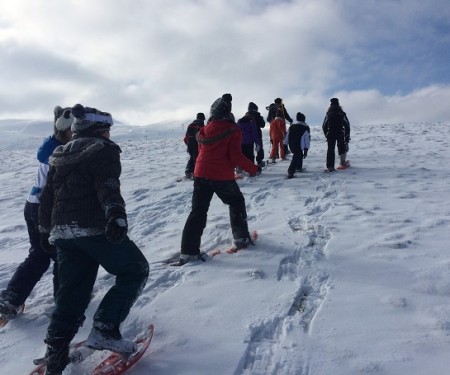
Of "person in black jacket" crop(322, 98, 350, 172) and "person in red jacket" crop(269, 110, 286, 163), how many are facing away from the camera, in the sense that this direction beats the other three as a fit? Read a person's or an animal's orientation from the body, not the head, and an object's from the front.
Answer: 2

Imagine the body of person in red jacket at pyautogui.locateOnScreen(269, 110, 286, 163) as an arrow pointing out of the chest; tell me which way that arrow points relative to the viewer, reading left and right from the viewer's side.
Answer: facing away from the viewer

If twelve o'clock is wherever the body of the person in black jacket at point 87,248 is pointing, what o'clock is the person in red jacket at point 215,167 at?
The person in red jacket is roughly at 12 o'clock from the person in black jacket.

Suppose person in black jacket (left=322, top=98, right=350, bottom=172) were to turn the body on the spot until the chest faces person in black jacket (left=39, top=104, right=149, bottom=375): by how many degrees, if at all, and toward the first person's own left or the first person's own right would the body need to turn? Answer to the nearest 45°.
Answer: approximately 180°

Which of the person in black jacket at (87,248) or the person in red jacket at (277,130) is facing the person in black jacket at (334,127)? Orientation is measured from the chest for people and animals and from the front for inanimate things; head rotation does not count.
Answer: the person in black jacket at (87,248)

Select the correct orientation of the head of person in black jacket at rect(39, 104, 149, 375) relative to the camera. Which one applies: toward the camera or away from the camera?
away from the camera

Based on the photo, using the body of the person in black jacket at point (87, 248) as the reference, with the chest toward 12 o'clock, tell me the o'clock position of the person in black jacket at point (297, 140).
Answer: the person in black jacket at point (297, 140) is roughly at 12 o'clock from the person in black jacket at point (87, 248).

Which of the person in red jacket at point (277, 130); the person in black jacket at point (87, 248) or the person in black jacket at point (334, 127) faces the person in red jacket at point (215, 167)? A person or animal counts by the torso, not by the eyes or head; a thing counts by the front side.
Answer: the person in black jacket at point (87, 248)

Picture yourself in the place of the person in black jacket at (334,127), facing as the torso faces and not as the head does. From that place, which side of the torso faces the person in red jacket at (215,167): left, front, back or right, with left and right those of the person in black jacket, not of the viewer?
back

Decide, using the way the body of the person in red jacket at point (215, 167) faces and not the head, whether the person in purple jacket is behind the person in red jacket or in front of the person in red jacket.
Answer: in front

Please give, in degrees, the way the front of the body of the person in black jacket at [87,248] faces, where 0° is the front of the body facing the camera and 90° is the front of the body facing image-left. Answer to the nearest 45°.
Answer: approximately 225°

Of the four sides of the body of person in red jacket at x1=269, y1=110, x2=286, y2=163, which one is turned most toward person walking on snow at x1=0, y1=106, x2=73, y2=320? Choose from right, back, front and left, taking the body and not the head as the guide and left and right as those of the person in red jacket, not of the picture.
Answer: back

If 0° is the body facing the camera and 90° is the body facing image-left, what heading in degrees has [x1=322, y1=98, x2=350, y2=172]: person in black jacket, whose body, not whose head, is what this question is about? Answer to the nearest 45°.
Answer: approximately 180°

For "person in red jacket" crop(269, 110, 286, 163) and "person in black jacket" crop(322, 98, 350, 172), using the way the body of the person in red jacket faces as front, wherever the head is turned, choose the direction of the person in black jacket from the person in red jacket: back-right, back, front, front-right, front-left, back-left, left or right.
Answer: back-right

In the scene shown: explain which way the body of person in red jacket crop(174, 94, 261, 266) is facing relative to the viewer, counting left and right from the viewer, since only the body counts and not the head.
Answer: facing away from the viewer and to the right of the viewer

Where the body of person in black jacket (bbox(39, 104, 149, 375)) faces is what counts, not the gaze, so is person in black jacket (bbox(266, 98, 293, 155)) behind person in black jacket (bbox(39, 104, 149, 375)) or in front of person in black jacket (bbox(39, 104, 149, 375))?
in front

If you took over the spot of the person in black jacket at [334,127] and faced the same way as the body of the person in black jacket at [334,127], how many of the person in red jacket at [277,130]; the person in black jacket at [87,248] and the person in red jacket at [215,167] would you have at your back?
2
